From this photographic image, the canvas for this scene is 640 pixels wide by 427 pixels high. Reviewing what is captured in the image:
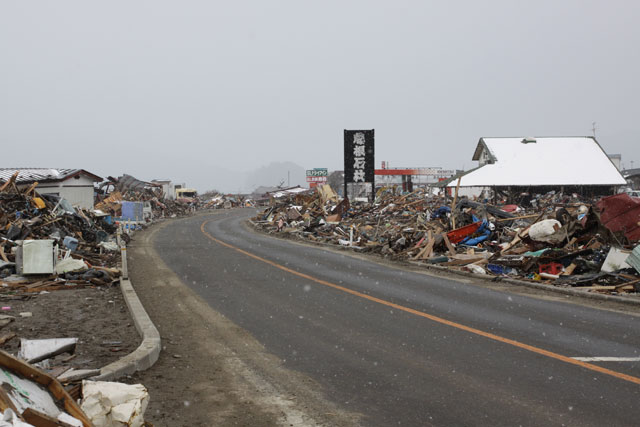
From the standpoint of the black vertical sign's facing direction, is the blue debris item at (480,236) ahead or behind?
ahead

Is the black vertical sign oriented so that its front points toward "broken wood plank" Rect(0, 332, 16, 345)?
yes

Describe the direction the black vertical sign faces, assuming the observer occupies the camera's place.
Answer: facing the viewer

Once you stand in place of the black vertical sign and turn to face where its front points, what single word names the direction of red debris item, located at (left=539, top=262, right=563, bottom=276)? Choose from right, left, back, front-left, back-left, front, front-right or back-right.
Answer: front

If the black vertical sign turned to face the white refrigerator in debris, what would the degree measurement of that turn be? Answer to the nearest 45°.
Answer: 0° — it already faces it

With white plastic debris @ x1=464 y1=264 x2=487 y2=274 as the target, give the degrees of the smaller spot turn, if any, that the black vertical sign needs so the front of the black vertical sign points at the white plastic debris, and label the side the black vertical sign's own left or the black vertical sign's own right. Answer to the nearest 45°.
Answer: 0° — it already faces it

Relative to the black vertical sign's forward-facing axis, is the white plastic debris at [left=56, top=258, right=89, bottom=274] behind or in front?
in front

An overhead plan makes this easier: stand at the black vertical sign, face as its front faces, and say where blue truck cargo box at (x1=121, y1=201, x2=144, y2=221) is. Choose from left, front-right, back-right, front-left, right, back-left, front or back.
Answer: right

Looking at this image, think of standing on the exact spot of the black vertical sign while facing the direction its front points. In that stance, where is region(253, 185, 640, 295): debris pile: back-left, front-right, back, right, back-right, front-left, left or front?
front

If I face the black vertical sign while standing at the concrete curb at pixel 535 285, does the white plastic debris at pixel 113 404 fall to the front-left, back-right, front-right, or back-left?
back-left

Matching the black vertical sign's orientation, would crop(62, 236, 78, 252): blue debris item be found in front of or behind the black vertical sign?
in front

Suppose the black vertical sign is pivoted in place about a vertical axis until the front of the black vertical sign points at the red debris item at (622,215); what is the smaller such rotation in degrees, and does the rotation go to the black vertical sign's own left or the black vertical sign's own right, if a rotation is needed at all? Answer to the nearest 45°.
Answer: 0° — it already faces it

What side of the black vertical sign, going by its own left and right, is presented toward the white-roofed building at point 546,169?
left

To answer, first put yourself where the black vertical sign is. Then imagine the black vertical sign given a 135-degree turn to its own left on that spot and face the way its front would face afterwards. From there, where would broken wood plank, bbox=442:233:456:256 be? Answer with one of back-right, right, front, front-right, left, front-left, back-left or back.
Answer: back-right
